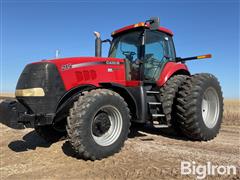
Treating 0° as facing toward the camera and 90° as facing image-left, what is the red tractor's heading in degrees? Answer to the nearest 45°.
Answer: approximately 45°
